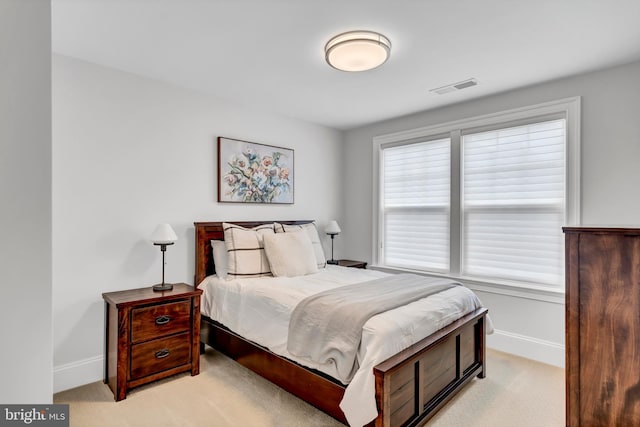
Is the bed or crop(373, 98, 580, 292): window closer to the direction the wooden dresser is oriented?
the bed

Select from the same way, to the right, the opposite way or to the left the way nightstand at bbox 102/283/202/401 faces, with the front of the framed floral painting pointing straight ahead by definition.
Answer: the same way

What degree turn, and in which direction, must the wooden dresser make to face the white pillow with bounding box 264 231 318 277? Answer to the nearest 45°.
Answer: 0° — it already faces it

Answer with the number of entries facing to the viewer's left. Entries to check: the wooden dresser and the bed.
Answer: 1

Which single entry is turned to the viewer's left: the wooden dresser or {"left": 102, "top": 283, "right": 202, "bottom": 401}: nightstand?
the wooden dresser

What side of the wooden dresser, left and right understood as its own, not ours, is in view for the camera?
left

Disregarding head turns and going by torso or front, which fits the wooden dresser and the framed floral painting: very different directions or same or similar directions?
very different directions

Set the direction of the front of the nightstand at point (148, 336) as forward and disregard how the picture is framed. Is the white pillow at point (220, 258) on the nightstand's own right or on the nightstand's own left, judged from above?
on the nightstand's own left

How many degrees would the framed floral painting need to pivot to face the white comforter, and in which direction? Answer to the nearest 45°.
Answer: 0° — it already faces it

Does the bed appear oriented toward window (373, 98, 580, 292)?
no

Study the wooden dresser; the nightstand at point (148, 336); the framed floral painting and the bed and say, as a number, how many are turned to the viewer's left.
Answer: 1

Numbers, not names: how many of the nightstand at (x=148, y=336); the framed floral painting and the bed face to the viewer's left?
0

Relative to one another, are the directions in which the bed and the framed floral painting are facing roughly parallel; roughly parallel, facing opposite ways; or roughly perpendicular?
roughly parallel

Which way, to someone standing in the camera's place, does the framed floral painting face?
facing the viewer and to the right of the viewer
